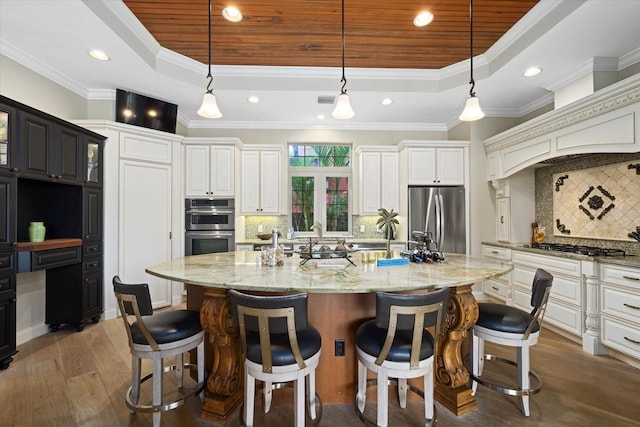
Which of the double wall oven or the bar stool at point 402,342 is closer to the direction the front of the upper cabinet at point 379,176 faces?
the bar stool

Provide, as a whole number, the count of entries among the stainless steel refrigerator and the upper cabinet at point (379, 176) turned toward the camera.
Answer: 2

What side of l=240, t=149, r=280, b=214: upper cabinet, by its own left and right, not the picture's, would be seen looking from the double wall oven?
right

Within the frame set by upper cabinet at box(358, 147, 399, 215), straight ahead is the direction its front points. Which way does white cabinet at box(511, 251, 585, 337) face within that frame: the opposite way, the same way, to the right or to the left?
to the right

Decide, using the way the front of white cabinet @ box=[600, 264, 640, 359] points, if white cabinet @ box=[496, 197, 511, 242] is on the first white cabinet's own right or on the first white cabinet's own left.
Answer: on the first white cabinet's own right

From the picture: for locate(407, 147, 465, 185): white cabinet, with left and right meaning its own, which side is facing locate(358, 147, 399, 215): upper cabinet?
right

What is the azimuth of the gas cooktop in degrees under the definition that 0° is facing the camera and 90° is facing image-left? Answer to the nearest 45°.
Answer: approximately 45°

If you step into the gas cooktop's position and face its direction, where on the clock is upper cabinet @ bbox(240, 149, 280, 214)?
The upper cabinet is roughly at 1 o'clock from the gas cooktop.

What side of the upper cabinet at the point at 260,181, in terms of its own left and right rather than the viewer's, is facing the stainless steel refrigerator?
left

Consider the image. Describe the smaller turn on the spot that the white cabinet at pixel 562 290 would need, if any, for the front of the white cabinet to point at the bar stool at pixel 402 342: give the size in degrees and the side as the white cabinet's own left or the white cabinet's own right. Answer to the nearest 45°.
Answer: approximately 45° to the white cabinet's own left

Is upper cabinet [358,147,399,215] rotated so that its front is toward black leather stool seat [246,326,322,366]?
yes

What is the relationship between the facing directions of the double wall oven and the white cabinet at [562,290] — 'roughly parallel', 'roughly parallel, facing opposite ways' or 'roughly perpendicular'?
roughly perpendicular

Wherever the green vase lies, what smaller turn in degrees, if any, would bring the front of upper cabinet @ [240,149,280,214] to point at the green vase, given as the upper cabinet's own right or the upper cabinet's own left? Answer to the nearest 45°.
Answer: approximately 45° to the upper cabinet's own right
